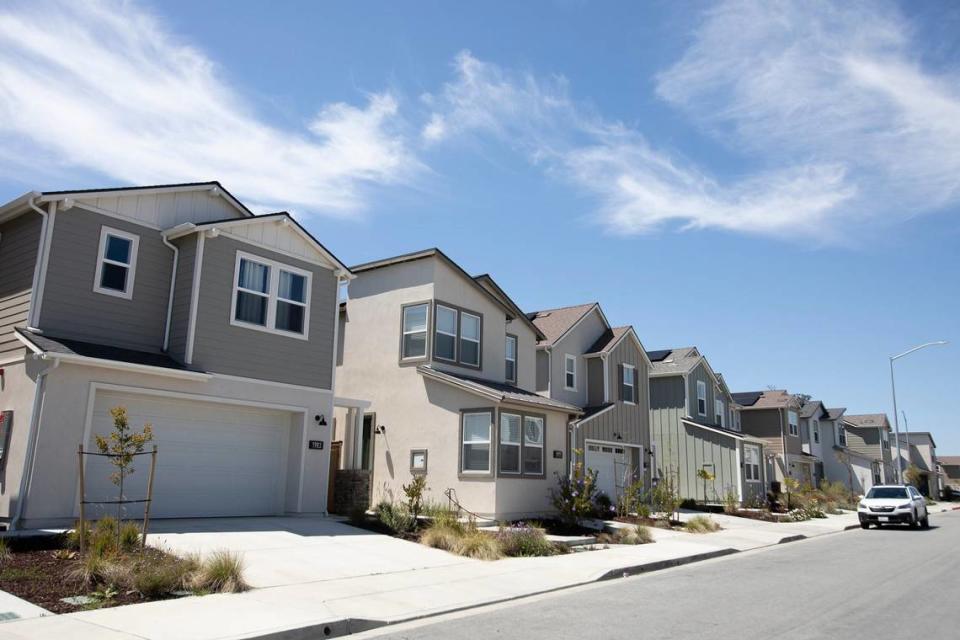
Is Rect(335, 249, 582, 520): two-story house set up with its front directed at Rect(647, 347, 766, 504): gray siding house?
no

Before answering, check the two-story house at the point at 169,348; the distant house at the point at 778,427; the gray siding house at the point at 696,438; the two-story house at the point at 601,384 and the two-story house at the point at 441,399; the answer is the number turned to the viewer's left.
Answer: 0

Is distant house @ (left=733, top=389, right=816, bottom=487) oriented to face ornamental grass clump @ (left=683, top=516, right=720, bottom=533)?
no

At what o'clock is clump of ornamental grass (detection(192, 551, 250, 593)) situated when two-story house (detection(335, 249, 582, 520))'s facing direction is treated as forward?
The clump of ornamental grass is roughly at 2 o'clock from the two-story house.

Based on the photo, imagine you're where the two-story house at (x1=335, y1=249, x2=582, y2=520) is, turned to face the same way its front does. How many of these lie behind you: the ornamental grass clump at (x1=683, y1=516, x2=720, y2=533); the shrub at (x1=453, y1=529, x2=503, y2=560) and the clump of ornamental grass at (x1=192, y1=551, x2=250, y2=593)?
0

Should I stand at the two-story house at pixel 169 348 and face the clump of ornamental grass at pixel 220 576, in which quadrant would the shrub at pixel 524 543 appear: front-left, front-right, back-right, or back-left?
front-left

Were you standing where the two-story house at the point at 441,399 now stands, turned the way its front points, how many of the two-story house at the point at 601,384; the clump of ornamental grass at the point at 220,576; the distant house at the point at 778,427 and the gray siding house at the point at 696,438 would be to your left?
3

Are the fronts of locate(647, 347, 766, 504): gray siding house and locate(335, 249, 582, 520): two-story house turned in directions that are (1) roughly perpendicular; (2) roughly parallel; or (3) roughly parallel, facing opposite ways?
roughly parallel

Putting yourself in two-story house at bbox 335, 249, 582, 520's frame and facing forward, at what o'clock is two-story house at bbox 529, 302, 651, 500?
two-story house at bbox 529, 302, 651, 500 is roughly at 9 o'clock from two-story house at bbox 335, 249, 582, 520.

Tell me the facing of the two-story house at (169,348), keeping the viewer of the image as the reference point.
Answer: facing the viewer and to the right of the viewer

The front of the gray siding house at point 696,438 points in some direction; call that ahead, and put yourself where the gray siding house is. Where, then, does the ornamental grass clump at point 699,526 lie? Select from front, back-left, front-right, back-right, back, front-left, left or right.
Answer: front-right

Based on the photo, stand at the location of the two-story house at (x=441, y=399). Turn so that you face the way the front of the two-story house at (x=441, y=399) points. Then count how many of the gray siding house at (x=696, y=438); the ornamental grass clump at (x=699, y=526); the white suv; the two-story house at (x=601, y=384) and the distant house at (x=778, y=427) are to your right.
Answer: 0

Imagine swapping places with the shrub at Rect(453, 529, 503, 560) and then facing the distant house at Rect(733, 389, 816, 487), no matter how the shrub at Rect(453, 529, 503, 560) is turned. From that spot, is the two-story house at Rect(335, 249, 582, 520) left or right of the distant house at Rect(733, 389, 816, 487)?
left

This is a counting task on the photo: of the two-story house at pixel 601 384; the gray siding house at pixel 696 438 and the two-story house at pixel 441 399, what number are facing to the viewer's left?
0

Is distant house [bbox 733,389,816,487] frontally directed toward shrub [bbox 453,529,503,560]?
no

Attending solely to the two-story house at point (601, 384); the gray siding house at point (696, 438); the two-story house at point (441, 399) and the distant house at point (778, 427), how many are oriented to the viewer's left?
0

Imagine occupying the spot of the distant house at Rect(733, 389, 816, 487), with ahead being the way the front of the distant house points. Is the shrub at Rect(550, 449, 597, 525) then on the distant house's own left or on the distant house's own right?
on the distant house's own right

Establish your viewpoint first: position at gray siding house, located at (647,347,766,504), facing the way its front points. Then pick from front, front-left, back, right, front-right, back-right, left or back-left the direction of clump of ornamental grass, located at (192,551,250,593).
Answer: front-right

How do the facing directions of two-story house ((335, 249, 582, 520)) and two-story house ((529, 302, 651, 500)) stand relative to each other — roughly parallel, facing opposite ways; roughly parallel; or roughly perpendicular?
roughly parallel
